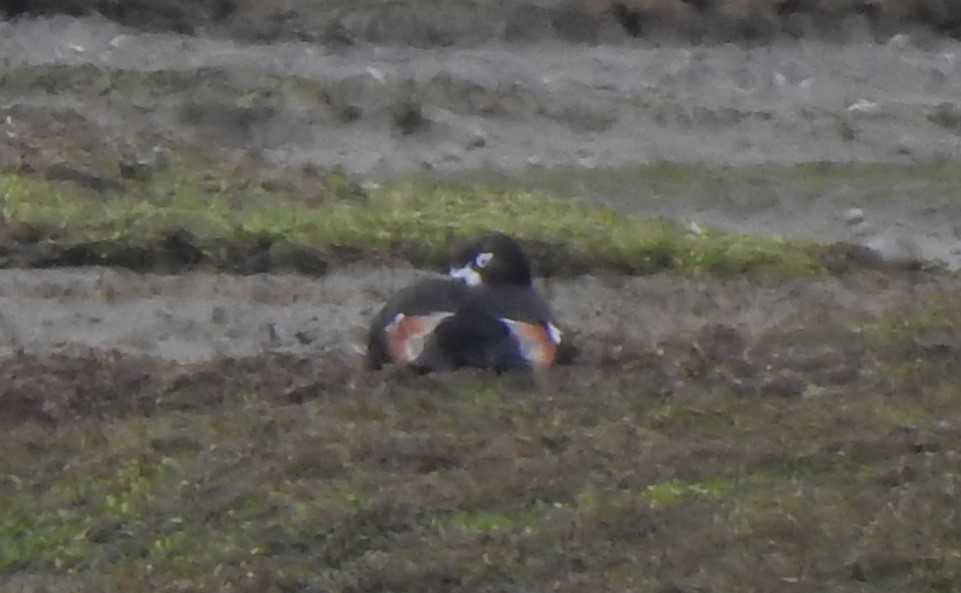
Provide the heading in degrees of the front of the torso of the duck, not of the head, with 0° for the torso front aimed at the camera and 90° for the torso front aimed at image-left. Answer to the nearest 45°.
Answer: approximately 180°
